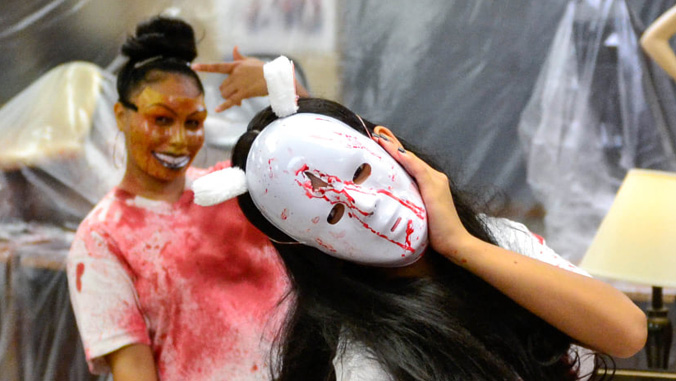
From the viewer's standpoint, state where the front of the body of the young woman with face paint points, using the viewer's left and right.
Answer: facing the viewer and to the right of the viewer

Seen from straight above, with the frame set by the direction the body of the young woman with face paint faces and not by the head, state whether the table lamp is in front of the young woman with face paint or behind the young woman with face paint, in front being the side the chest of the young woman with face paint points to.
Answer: in front

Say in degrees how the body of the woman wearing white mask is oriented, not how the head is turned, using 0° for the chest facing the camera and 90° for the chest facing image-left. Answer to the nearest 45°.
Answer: approximately 0°

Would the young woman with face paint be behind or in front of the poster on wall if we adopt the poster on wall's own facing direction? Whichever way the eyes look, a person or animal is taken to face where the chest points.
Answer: in front

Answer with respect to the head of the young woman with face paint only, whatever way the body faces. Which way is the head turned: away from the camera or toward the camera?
toward the camera

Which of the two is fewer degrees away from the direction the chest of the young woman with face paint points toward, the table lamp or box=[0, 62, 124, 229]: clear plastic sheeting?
the table lamp

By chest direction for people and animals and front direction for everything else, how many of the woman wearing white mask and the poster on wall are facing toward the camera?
2

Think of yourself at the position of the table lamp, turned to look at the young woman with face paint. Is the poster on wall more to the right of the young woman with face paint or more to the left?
right

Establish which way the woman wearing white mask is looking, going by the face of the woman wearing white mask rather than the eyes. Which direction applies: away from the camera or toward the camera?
toward the camera

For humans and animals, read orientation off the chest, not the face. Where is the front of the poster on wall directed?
toward the camera

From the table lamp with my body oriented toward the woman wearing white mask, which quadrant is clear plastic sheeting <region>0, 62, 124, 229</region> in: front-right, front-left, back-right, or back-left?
front-right

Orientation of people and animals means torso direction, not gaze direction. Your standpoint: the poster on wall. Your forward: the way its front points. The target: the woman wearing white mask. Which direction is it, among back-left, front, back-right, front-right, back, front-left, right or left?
front

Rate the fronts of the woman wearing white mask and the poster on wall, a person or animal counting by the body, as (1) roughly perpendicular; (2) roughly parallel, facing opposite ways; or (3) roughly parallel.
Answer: roughly parallel

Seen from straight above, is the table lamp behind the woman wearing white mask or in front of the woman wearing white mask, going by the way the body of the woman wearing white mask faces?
behind
